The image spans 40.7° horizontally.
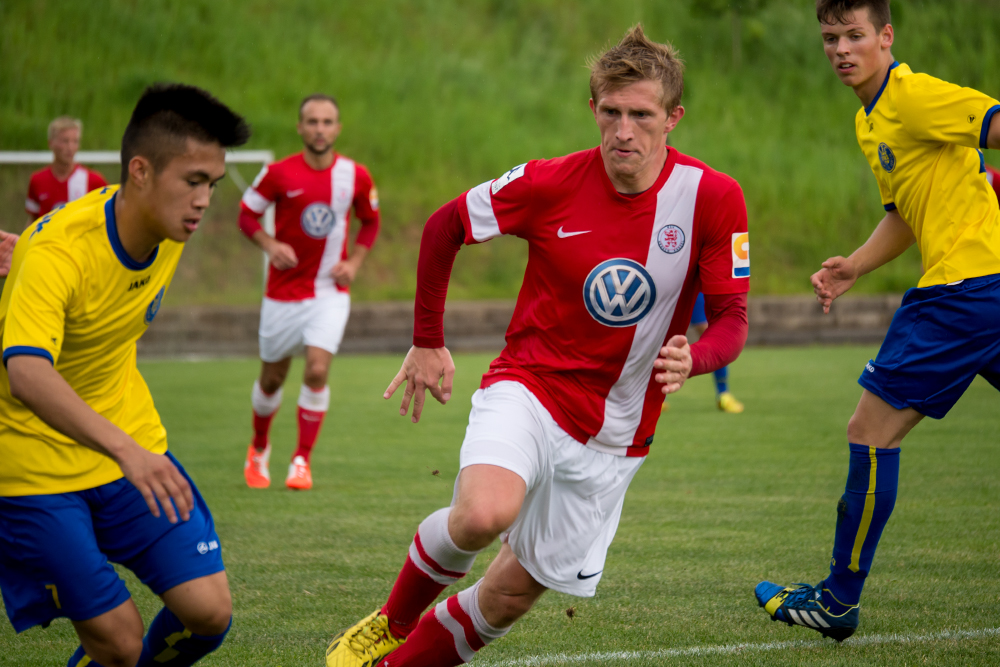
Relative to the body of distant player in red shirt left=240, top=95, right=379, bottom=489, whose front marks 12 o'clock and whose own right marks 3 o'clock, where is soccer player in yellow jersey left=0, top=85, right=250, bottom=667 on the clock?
The soccer player in yellow jersey is roughly at 12 o'clock from the distant player in red shirt.

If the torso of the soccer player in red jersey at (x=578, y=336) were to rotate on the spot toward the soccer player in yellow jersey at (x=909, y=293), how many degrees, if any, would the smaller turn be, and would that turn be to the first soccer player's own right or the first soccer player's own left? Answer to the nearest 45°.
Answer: approximately 135° to the first soccer player's own left

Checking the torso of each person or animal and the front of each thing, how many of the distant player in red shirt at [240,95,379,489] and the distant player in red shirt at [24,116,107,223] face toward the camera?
2

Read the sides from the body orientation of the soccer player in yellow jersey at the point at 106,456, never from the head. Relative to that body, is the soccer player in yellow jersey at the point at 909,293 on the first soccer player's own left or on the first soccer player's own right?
on the first soccer player's own left

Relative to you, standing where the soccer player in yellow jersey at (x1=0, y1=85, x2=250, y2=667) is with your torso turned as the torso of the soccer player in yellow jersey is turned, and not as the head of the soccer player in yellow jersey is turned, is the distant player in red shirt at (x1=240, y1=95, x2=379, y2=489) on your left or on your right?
on your left

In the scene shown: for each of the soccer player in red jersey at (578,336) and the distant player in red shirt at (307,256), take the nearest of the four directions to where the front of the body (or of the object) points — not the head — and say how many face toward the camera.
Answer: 2

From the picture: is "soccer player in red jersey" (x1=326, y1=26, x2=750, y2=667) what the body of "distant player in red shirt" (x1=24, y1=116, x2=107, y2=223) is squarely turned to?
yes

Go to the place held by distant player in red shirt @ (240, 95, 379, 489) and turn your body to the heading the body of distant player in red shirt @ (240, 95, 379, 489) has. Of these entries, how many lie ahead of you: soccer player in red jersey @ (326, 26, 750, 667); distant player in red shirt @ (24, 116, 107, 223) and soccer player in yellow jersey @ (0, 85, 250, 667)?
2

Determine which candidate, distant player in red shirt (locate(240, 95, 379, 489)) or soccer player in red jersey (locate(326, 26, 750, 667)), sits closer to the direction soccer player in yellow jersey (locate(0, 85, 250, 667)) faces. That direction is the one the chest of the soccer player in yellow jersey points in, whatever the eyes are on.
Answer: the soccer player in red jersey

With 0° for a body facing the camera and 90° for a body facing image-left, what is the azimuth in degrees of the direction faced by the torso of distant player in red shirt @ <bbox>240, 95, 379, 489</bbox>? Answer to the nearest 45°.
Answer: approximately 0°
